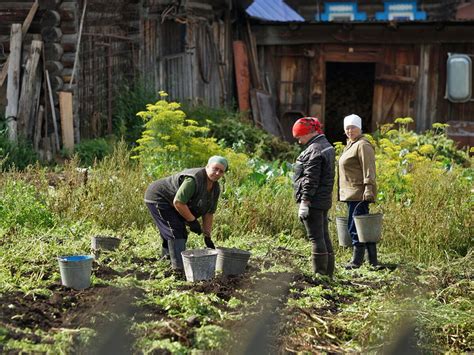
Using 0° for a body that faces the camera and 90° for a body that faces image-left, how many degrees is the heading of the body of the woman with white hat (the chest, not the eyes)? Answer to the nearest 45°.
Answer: approximately 45°

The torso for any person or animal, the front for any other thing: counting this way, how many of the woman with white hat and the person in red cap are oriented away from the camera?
0

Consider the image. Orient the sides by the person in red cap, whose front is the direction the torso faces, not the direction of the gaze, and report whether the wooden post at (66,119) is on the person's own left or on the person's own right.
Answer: on the person's own right

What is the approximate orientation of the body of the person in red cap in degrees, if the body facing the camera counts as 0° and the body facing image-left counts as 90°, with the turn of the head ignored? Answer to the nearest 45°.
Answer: approximately 90°

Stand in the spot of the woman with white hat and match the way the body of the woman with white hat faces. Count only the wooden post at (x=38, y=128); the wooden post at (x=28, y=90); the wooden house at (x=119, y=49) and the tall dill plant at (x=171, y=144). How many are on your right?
4

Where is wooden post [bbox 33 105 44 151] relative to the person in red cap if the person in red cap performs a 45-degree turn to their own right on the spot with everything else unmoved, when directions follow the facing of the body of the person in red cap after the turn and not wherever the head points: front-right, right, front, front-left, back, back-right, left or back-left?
front

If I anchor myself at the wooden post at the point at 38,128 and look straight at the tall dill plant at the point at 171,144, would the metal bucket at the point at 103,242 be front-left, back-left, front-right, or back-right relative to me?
front-right

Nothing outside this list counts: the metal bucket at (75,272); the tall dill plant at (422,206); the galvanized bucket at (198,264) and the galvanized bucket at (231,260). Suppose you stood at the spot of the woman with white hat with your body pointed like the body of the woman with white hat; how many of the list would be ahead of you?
3

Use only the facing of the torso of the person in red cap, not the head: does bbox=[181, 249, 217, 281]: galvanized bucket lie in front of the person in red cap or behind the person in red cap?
in front

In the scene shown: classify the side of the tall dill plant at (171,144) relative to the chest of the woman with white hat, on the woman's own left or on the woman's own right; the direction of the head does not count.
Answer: on the woman's own right

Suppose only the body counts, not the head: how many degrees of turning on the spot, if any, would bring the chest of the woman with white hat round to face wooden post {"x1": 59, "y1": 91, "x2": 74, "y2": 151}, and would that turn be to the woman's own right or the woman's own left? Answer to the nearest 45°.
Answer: approximately 90° to the woman's own right

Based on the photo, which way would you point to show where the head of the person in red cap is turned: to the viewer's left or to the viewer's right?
to the viewer's left

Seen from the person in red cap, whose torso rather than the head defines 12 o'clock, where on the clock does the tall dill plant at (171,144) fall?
The tall dill plant is roughly at 2 o'clock from the person in red cap.

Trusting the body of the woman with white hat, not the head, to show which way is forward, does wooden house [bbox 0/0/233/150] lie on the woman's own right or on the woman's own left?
on the woman's own right

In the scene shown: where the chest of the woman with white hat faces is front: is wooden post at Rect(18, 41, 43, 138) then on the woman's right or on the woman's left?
on the woman's right
